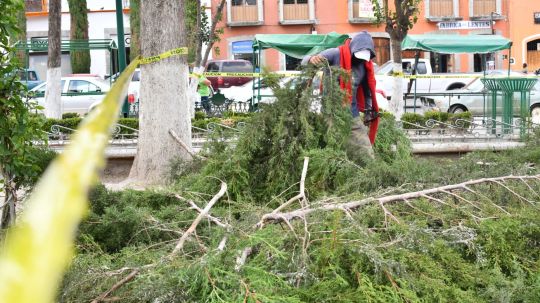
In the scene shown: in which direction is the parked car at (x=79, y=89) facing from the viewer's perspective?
to the viewer's left

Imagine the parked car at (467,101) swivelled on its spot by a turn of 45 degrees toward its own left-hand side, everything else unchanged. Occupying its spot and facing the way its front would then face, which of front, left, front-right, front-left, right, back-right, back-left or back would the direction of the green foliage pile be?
front-left

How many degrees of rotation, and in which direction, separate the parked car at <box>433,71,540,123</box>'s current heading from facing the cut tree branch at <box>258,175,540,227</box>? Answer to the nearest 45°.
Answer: approximately 90° to its left

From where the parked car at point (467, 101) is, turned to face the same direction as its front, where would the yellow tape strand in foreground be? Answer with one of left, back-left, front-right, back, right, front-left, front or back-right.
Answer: left

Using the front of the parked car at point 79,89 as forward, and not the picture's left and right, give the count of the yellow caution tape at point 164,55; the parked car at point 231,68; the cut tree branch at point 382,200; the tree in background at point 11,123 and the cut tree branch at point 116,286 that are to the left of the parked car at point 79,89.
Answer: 4

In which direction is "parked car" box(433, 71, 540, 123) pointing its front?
to the viewer's left

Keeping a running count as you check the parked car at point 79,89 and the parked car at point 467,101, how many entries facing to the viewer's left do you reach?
2

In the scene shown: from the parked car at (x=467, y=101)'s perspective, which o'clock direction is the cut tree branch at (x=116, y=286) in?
The cut tree branch is roughly at 9 o'clock from the parked car.

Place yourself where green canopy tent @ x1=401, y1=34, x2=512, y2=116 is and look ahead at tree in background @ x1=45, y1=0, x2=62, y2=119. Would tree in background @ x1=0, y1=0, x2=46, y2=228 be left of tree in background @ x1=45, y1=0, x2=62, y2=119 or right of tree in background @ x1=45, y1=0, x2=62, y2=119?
left
